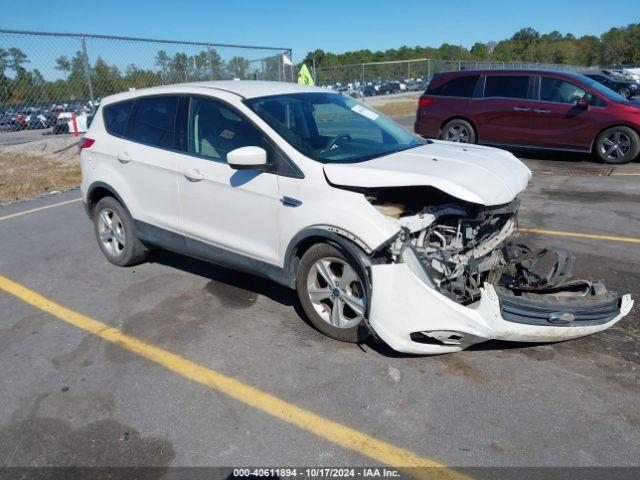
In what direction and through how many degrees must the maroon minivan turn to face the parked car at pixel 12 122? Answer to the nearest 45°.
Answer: approximately 180°

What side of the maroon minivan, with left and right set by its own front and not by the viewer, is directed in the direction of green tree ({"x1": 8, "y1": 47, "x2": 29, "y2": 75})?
back

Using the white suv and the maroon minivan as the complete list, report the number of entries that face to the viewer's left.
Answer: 0

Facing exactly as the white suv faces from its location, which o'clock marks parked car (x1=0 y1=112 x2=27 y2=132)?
The parked car is roughly at 6 o'clock from the white suv.

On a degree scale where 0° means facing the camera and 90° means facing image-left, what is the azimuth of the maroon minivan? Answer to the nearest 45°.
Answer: approximately 270°

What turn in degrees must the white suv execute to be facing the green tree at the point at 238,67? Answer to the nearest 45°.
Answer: approximately 135° to its left

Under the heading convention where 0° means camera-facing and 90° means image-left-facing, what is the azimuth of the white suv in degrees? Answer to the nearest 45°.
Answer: approximately 315°

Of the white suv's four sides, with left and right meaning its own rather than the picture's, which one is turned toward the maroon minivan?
left

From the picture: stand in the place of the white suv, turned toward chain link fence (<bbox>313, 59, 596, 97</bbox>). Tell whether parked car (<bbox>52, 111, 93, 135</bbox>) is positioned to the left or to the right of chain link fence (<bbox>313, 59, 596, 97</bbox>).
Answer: left
